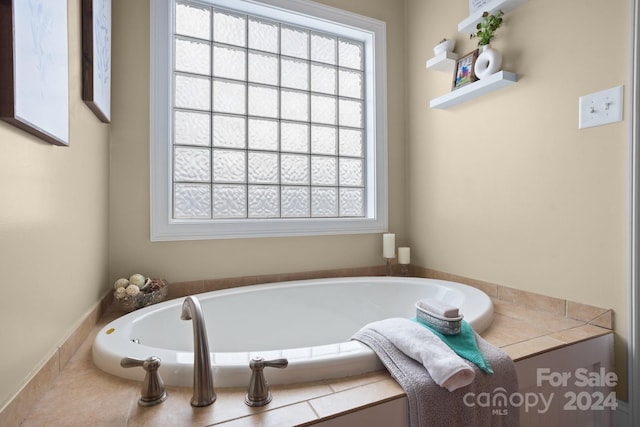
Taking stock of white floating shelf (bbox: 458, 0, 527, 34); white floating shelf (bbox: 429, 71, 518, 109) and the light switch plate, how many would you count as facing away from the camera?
0

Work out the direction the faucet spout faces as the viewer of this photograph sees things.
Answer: facing away from the viewer and to the left of the viewer

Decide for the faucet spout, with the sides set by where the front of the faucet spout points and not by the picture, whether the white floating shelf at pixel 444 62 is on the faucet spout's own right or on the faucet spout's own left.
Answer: on the faucet spout's own right

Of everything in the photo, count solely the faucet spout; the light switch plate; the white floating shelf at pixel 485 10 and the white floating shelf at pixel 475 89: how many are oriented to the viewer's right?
0

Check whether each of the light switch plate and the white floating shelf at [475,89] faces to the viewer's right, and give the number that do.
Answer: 0

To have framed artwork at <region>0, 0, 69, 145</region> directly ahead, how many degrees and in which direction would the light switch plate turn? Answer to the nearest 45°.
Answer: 0° — it already faces it

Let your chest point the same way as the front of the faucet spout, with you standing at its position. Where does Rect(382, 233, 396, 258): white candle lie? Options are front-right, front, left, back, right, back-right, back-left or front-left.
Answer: right

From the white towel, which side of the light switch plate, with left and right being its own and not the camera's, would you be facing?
front

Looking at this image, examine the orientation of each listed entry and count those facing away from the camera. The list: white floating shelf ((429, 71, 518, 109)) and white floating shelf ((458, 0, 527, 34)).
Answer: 0

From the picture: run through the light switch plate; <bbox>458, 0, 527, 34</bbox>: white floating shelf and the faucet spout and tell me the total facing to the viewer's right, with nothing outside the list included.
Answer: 0

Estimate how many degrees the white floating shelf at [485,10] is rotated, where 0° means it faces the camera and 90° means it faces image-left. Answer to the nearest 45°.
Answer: approximately 45°

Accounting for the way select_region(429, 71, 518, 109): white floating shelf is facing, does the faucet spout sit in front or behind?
in front

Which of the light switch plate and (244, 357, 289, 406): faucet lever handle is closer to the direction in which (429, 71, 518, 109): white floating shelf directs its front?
the faucet lever handle

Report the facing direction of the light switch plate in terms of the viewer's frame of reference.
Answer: facing the viewer and to the left of the viewer
